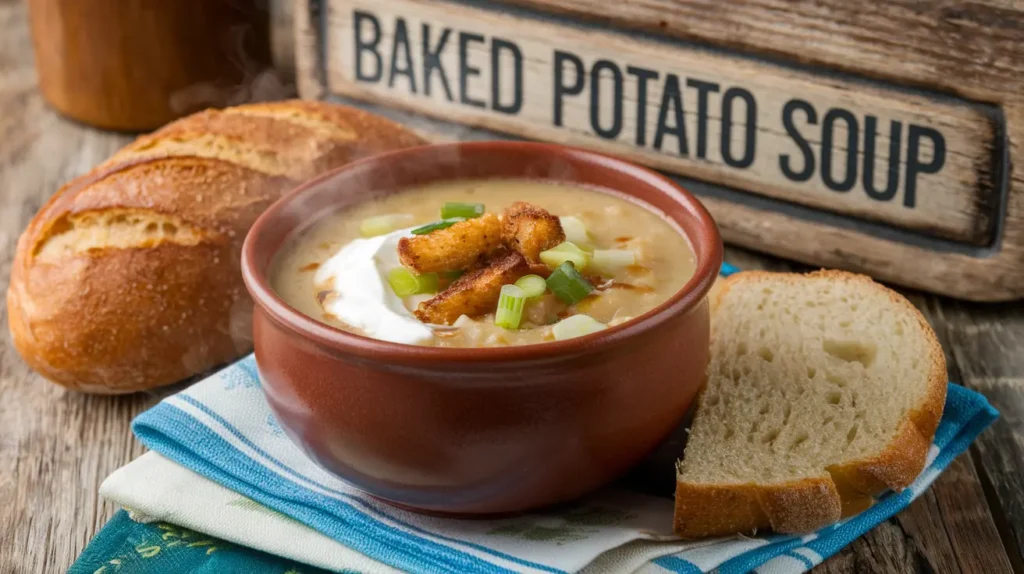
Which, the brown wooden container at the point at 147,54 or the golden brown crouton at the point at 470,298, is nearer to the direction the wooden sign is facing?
the golden brown crouton

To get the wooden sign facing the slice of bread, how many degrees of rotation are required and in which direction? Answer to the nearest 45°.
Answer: approximately 45° to its left

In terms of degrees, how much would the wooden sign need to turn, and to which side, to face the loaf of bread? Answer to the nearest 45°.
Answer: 0° — it already faces it

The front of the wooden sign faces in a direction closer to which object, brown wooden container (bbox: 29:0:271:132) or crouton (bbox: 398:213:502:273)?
the crouton

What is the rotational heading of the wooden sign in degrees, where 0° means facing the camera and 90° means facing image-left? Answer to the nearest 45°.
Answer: approximately 45°
